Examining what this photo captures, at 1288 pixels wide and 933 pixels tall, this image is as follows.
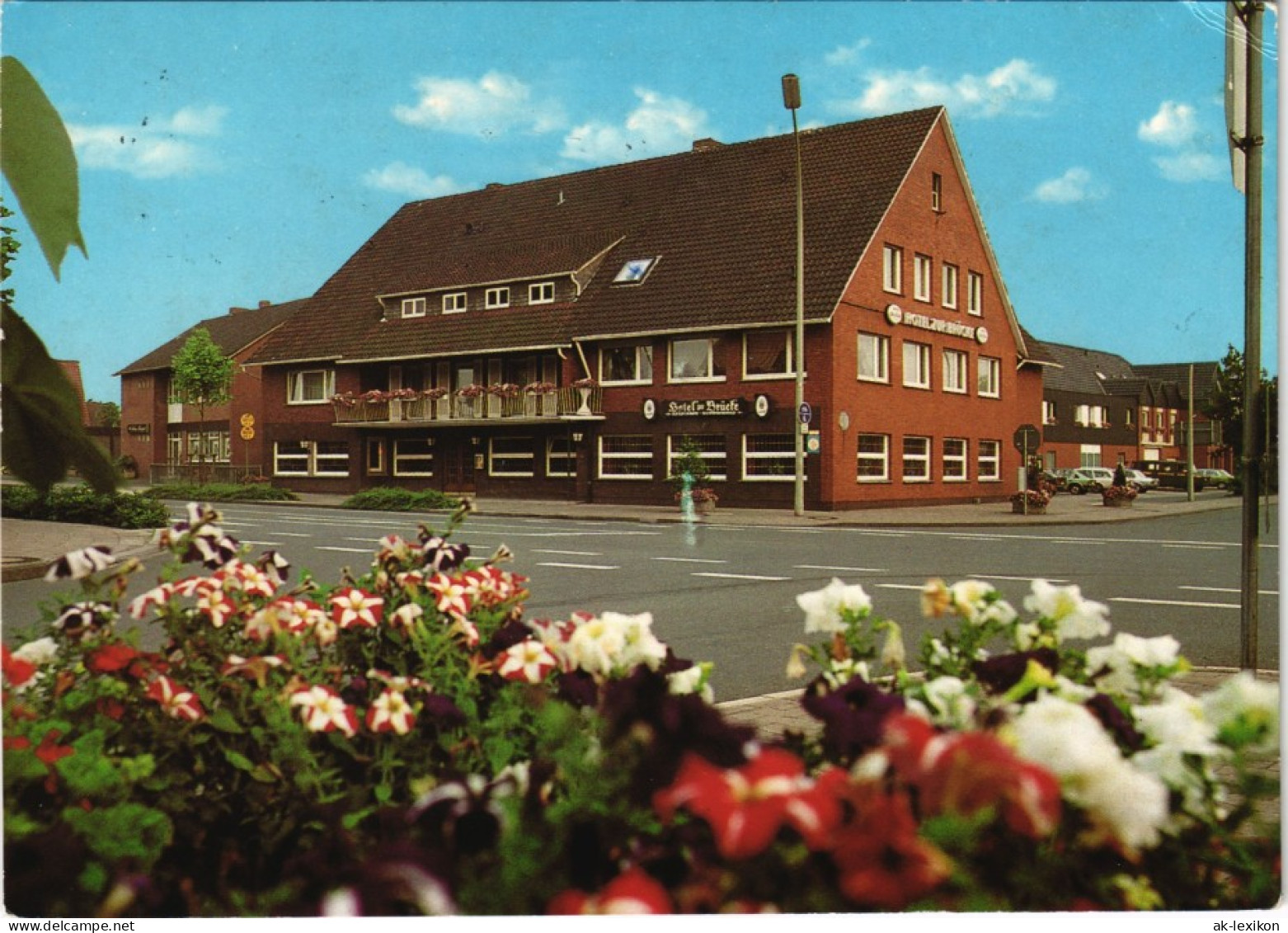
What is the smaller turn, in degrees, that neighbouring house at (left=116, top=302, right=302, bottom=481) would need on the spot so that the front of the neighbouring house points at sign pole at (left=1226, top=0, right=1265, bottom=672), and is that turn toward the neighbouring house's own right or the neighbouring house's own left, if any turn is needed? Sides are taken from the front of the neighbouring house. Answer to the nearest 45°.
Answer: approximately 45° to the neighbouring house's own left

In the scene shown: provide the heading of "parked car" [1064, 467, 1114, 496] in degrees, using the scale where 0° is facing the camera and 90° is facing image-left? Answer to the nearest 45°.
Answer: approximately 45°

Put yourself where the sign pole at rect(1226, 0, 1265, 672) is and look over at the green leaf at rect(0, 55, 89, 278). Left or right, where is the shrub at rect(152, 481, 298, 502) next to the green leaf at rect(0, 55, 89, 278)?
right

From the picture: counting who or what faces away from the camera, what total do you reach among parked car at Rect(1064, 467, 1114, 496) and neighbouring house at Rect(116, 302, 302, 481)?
0

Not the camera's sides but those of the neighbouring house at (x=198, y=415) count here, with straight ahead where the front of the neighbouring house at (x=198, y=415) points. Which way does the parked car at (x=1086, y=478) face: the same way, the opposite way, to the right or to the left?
to the right

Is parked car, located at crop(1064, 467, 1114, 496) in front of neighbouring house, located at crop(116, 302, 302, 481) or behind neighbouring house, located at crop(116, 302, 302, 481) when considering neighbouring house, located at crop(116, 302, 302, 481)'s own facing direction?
behind

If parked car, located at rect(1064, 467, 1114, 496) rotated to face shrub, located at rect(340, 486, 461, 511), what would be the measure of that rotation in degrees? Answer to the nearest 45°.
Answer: approximately 45° to its left

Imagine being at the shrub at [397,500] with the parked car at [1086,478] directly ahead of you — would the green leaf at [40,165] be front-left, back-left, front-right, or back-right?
back-right

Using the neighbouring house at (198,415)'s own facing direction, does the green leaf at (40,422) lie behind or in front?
in front

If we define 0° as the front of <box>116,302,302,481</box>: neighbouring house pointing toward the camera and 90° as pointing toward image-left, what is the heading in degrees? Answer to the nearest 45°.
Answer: approximately 0°
